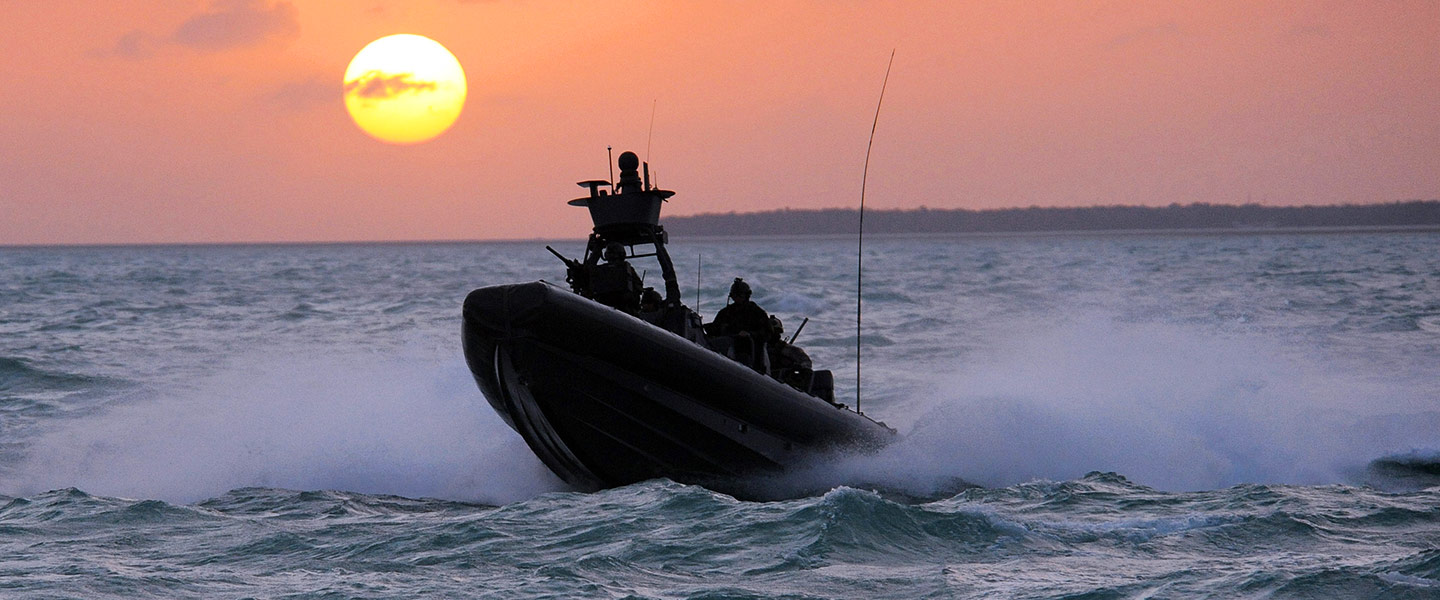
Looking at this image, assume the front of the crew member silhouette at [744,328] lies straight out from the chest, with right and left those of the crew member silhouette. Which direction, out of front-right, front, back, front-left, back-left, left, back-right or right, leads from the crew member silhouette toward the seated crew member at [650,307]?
front-right

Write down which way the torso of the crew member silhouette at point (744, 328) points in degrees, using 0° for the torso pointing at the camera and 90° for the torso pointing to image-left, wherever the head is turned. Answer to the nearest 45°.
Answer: approximately 45°

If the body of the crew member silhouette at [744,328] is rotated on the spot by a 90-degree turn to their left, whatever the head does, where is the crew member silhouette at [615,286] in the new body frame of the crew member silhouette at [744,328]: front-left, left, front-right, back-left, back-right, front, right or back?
back-right
